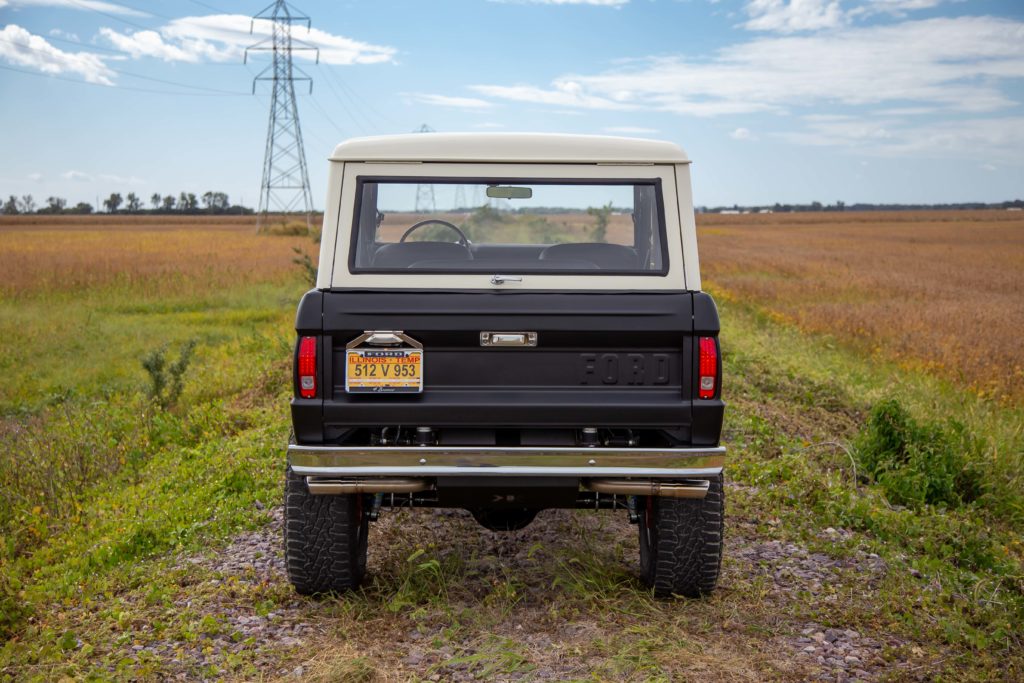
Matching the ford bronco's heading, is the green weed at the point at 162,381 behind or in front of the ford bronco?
in front

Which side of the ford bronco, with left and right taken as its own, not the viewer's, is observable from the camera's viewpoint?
back

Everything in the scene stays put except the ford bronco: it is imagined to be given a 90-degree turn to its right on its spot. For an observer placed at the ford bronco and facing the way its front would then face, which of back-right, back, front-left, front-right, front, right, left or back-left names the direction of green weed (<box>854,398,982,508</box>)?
front-left
